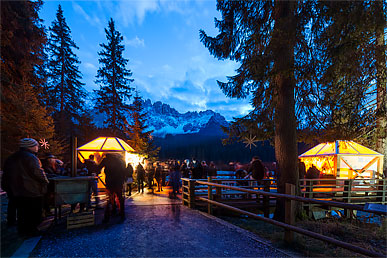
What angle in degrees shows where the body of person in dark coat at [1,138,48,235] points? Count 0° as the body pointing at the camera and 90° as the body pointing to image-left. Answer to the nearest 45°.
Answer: approximately 225°

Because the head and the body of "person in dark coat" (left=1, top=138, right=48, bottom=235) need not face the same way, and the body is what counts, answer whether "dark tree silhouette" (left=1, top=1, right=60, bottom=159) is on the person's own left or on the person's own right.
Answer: on the person's own left
